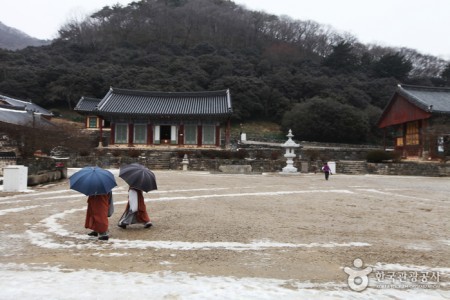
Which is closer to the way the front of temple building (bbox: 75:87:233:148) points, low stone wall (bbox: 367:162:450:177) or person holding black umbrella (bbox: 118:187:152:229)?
the person holding black umbrella

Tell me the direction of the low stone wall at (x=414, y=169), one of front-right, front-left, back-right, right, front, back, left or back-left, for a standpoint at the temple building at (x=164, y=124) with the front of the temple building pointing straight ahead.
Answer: front-left

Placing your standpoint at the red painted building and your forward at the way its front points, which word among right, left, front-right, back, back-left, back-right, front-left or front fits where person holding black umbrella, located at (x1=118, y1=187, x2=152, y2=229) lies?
front-right

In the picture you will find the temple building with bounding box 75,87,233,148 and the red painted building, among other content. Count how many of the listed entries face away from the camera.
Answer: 0

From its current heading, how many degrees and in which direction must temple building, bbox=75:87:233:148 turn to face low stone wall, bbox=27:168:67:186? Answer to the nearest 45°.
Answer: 0° — it already faces it

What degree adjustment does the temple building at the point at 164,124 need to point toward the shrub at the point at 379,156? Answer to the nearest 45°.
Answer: approximately 45° to its left

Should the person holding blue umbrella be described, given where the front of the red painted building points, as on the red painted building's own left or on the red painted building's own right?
on the red painted building's own right

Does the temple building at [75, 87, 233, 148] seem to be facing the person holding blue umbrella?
yes

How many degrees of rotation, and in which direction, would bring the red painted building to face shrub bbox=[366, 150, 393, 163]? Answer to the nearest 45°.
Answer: approximately 90° to its right

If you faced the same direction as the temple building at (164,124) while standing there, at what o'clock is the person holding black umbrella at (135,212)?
The person holding black umbrella is roughly at 12 o'clock from the temple building.

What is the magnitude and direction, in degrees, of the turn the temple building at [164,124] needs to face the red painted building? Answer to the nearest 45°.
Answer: approximately 90° to its left
